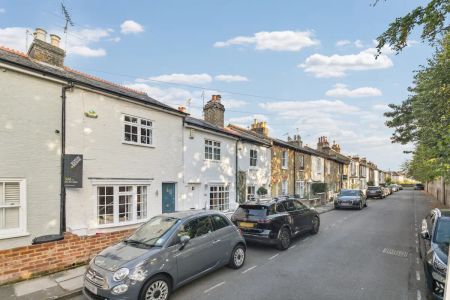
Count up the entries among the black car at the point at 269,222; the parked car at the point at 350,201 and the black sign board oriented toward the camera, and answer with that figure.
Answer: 2

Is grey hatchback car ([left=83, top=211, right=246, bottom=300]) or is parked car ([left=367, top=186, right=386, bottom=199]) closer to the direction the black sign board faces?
the grey hatchback car

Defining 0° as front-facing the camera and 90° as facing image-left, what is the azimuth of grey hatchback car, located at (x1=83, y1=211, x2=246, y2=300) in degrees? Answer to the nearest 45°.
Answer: approximately 45°

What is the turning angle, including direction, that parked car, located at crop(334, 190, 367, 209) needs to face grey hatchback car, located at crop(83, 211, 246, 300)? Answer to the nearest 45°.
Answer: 0° — it already faces it
